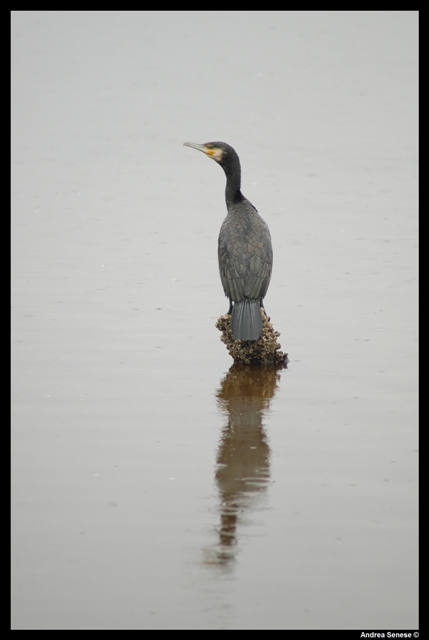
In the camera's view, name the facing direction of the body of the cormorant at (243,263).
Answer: away from the camera
